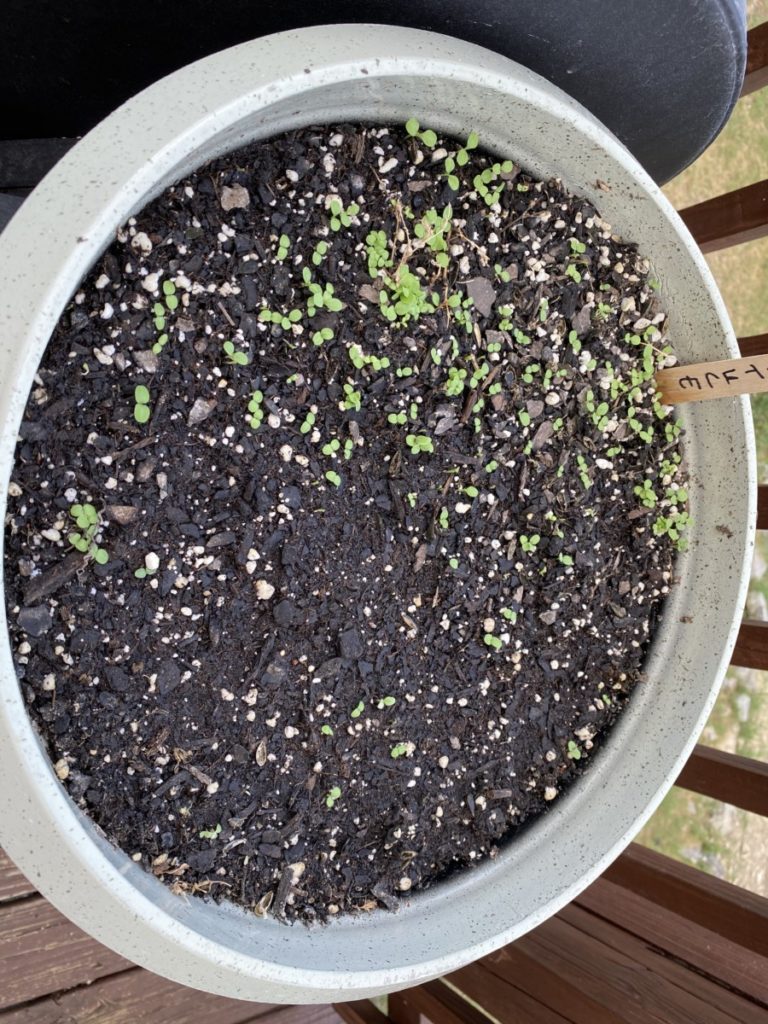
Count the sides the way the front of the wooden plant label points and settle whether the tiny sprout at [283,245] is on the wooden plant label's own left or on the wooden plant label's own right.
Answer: on the wooden plant label's own right
